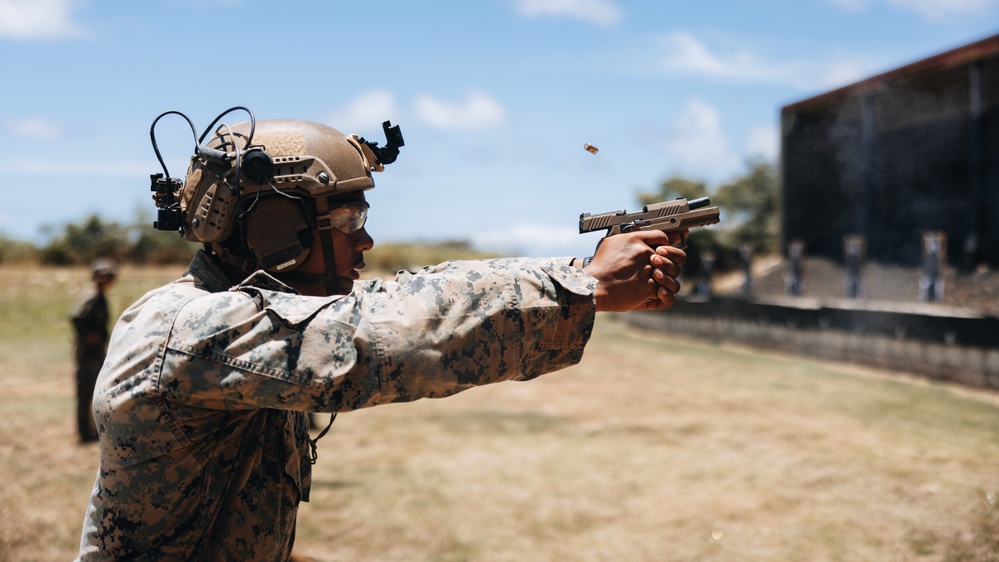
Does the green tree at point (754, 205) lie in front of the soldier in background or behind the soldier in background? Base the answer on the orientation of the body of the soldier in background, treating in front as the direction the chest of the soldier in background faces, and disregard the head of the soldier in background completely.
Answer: in front

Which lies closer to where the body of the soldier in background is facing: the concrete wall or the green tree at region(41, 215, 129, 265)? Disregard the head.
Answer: the concrete wall

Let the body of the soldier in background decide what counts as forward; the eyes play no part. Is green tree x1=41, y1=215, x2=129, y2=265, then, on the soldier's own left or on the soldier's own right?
on the soldier's own left

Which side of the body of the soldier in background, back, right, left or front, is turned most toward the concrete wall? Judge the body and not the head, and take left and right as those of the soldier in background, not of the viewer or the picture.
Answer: front

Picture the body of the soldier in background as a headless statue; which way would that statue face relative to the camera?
to the viewer's right

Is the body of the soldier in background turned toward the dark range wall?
yes
